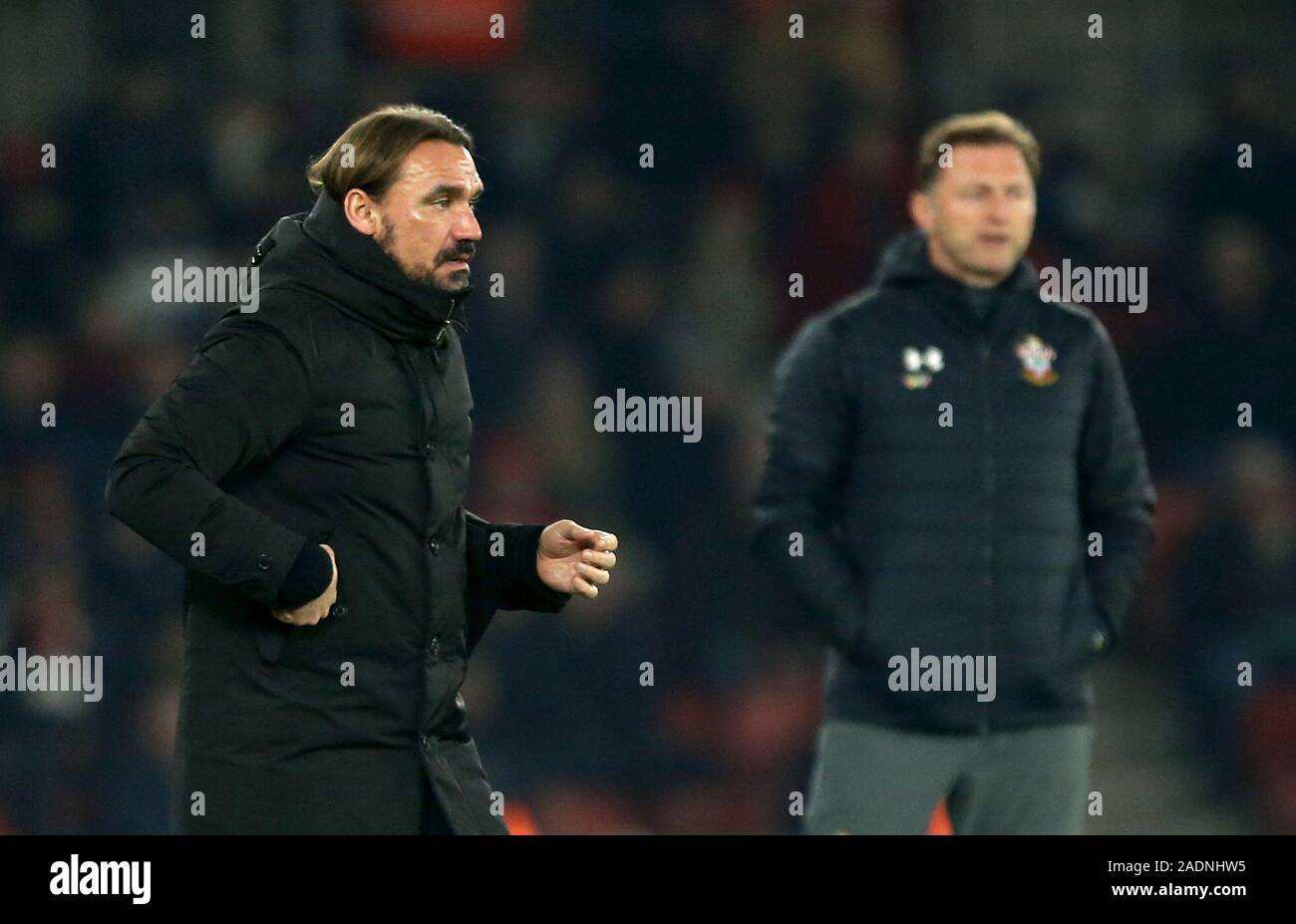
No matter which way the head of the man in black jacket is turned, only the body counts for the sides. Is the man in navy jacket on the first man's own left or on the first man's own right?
on the first man's own left

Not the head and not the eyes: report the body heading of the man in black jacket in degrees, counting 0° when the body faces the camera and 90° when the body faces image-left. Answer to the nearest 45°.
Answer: approximately 315°
